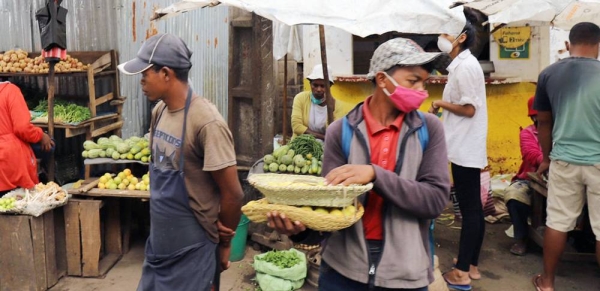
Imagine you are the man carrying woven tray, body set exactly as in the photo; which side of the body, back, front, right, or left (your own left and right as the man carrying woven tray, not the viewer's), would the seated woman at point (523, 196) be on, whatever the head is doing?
back

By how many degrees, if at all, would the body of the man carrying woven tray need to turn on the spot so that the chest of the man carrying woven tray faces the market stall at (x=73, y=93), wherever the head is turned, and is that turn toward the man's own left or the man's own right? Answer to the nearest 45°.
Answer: approximately 135° to the man's own right

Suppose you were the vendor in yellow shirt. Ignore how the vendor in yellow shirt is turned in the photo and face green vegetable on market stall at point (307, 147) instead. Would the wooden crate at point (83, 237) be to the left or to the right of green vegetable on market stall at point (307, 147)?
right

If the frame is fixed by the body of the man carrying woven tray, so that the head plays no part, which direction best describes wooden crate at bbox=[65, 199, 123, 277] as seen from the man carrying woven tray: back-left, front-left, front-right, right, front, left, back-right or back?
back-right

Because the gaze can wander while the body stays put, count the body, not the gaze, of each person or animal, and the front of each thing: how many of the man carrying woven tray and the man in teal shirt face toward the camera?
1

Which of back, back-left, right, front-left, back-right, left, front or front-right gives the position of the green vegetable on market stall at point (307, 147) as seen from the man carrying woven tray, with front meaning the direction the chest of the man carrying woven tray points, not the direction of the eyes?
back

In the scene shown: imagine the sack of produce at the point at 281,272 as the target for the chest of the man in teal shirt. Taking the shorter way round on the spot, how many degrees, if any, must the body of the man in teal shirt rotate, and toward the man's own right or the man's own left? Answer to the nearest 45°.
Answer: approximately 90° to the man's own left

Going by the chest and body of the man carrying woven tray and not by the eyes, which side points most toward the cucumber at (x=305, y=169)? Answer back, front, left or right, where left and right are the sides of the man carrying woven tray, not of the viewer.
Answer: back

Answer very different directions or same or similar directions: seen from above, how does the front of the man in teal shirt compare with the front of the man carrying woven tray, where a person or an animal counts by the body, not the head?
very different directions

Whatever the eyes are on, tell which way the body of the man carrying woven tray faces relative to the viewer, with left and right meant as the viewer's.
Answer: facing the viewer

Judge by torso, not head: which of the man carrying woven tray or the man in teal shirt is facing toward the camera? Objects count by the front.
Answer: the man carrying woven tray

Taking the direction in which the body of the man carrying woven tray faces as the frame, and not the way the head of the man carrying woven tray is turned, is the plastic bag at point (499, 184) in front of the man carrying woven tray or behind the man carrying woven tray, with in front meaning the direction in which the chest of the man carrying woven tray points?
behind

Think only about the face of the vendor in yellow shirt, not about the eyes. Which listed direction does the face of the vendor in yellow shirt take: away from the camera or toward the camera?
toward the camera

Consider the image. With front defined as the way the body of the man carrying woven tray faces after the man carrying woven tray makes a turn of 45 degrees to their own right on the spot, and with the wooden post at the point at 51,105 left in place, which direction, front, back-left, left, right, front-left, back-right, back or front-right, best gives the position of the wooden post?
right

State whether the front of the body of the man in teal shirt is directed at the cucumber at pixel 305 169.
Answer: no
